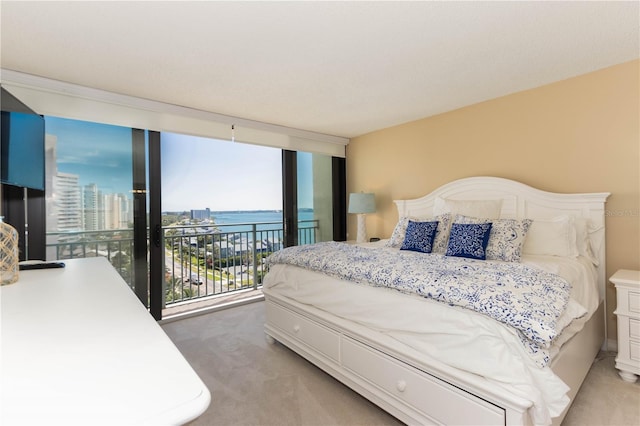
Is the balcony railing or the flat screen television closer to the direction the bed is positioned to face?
the flat screen television

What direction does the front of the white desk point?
to the viewer's right

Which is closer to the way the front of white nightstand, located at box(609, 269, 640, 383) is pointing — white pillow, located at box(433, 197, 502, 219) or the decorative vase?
the decorative vase

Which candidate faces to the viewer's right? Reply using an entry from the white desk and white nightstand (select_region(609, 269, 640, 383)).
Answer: the white desk

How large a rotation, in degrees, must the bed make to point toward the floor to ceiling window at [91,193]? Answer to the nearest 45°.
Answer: approximately 45° to its right

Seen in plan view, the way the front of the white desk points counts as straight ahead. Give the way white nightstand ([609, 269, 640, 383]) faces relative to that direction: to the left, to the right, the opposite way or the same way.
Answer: the opposite way

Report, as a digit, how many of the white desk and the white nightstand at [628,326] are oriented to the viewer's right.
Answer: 1

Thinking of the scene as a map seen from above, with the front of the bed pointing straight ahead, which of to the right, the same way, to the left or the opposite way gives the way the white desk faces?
the opposite way

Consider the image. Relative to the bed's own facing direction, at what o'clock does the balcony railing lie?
The balcony railing is roughly at 2 o'clock from the bed.

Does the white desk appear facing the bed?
yes
